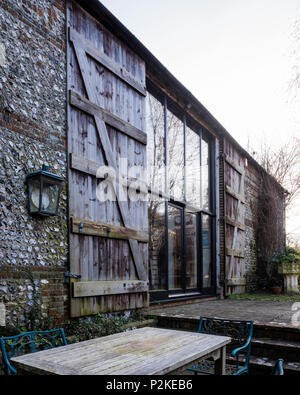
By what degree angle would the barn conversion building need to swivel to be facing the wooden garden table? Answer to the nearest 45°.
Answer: approximately 45° to its right
